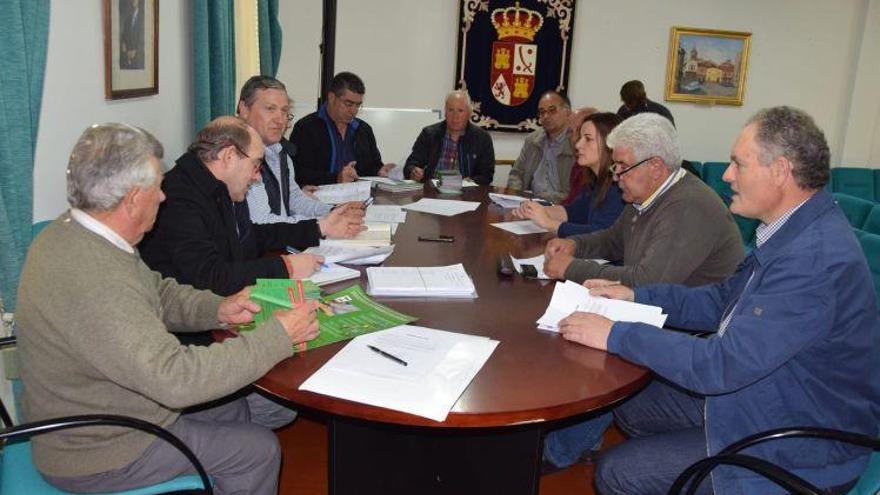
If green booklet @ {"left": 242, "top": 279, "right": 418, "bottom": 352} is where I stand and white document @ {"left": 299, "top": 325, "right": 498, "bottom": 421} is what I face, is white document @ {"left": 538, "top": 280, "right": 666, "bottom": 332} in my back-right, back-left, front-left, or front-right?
front-left

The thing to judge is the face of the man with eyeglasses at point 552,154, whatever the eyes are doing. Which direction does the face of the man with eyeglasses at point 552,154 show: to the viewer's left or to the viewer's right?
to the viewer's left

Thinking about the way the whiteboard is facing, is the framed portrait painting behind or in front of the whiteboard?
in front

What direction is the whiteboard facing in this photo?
toward the camera

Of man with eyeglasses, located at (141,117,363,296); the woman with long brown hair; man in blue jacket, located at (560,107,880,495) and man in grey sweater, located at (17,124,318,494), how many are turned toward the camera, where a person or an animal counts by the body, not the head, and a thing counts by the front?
0

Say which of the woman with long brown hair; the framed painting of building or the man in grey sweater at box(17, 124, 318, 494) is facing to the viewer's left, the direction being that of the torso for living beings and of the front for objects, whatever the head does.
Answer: the woman with long brown hair

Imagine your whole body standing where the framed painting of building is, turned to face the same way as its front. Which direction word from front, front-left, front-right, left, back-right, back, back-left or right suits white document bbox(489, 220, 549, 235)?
front

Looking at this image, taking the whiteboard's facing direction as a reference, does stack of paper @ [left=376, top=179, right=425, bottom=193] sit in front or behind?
in front

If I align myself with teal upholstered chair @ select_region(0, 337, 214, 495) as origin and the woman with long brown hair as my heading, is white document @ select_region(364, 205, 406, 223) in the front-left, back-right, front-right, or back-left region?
front-left

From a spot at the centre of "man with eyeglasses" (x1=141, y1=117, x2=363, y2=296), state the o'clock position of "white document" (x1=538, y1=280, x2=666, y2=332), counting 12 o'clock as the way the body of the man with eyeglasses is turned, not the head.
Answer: The white document is roughly at 1 o'clock from the man with eyeglasses.

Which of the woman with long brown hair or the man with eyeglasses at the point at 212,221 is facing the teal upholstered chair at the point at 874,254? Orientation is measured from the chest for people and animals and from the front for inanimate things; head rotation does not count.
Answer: the man with eyeglasses

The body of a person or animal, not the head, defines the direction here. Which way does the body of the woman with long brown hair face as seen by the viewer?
to the viewer's left

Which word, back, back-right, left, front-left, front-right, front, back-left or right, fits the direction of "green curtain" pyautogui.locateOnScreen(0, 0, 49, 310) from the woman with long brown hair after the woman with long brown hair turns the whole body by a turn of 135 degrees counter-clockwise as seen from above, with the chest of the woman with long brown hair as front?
right

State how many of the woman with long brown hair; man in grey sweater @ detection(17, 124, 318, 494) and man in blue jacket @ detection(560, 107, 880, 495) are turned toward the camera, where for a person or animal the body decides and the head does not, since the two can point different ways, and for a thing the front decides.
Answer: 0

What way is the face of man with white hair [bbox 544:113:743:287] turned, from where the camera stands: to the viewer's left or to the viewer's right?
to the viewer's left

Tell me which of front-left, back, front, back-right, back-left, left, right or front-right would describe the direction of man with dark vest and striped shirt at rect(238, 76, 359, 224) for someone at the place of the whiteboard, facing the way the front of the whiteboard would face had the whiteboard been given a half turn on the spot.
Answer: back

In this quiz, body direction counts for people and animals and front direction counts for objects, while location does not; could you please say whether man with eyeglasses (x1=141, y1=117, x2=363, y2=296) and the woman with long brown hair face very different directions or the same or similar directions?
very different directions
